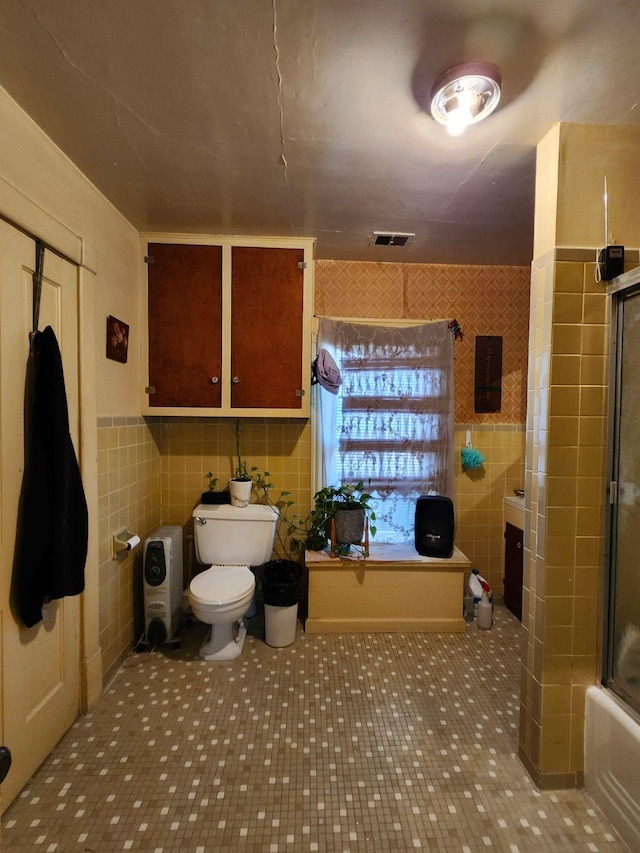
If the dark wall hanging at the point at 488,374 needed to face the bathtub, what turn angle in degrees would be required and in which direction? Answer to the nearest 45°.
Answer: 0° — it already faces it

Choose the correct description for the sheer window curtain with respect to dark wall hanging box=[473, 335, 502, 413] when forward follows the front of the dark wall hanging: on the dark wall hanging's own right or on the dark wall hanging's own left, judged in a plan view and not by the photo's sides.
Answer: on the dark wall hanging's own right

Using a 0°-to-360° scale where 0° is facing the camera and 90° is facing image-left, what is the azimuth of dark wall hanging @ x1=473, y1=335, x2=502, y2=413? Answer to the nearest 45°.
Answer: approximately 0°

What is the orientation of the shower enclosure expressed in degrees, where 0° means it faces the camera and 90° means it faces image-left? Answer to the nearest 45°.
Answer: approximately 90°

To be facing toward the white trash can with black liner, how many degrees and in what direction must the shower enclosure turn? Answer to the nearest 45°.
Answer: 0° — it already faces it

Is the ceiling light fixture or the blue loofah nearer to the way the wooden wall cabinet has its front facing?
the ceiling light fixture

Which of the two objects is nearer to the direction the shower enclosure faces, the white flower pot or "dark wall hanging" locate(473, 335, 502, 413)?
the white flower pot
